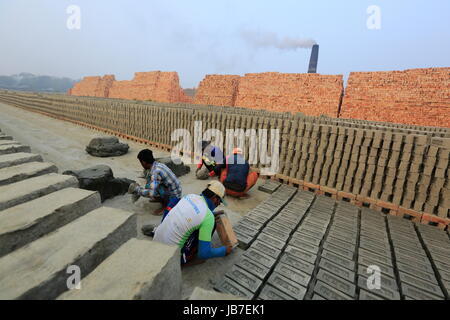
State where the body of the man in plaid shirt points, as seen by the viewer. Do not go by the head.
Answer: to the viewer's left

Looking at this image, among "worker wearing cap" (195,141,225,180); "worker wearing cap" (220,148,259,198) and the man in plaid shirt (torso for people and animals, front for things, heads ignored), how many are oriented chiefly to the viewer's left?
2

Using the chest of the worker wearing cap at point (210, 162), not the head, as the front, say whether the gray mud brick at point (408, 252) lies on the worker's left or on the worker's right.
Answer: on the worker's left

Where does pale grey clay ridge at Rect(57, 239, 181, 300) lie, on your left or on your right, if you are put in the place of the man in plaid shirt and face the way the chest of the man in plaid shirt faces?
on your left

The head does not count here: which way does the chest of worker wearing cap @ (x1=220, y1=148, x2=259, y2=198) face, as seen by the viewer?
away from the camera

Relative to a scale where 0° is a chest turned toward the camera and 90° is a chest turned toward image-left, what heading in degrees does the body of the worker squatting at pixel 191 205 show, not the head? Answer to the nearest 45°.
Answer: approximately 270°

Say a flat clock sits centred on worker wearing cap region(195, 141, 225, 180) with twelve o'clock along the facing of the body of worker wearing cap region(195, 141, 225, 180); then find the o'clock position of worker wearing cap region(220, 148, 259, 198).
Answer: worker wearing cap region(220, 148, 259, 198) is roughly at 8 o'clock from worker wearing cap region(195, 141, 225, 180).

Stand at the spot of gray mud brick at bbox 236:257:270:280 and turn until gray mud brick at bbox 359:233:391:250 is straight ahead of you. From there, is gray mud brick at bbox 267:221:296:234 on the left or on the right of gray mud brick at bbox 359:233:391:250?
left
